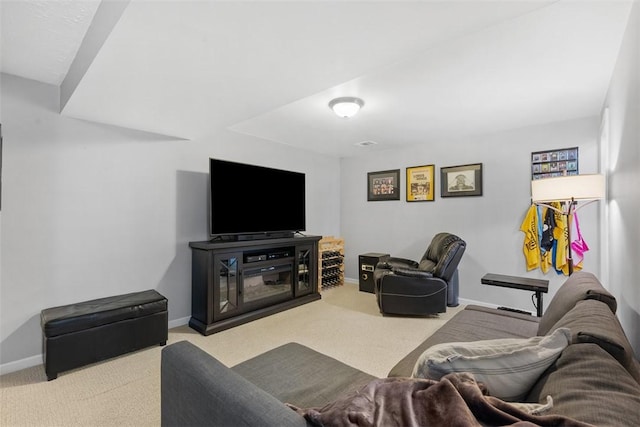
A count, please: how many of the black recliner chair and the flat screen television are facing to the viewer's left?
1

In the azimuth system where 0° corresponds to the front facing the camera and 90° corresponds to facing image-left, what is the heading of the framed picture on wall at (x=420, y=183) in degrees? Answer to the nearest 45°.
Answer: approximately 45°

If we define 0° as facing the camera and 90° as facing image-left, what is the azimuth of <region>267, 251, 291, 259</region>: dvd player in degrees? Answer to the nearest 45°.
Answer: approximately 315°

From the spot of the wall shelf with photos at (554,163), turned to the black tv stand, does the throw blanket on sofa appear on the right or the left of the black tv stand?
left

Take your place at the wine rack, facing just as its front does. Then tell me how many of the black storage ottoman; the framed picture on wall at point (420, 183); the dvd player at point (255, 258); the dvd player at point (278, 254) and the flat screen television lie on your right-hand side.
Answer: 4

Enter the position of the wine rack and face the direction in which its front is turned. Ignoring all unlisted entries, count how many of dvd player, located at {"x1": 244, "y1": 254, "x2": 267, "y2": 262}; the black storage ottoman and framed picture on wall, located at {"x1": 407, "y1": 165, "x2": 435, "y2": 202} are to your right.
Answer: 2

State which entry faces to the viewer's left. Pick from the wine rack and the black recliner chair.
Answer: the black recliner chair

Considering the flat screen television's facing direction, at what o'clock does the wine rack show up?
The wine rack is roughly at 9 o'clock from the flat screen television.

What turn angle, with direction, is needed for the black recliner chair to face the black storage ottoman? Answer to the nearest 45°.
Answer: approximately 45° to its left

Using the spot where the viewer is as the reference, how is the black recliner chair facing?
facing to the left of the viewer

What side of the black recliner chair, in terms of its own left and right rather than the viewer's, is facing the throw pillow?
left
